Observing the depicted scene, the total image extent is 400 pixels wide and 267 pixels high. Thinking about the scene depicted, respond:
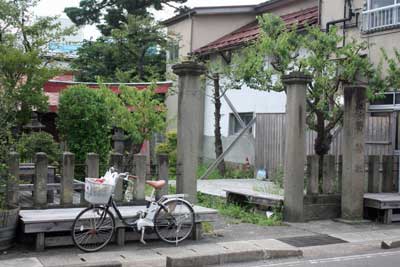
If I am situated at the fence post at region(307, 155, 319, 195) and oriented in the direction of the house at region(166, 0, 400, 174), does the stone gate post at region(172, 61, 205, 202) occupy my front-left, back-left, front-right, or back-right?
back-left

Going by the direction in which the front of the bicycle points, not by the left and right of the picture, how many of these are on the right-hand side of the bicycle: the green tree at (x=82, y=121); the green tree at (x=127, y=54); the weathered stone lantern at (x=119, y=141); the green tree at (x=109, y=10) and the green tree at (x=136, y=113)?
5

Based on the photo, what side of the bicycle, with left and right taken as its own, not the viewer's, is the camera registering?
left

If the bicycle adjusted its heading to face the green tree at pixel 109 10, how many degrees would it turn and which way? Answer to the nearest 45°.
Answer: approximately 90° to its right

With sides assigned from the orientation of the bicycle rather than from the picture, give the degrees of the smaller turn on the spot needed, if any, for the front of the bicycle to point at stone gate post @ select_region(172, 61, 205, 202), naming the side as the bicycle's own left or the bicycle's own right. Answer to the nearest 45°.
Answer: approximately 135° to the bicycle's own right

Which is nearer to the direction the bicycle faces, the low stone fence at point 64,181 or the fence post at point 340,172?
the low stone fence

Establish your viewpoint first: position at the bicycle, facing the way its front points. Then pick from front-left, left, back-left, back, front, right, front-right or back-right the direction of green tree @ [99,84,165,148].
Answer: right

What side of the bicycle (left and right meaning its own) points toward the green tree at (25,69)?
right

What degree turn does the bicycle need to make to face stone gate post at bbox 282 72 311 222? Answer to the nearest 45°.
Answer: approximately 135° to its right

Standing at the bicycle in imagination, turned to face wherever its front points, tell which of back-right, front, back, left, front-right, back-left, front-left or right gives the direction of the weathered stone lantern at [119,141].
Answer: right

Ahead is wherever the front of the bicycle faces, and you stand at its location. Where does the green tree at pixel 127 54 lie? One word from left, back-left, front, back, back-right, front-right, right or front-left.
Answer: right

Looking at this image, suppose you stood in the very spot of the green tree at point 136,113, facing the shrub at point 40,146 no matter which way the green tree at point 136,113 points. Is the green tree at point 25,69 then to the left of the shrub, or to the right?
right

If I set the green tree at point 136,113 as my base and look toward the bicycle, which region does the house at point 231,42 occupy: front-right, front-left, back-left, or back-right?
back-left
